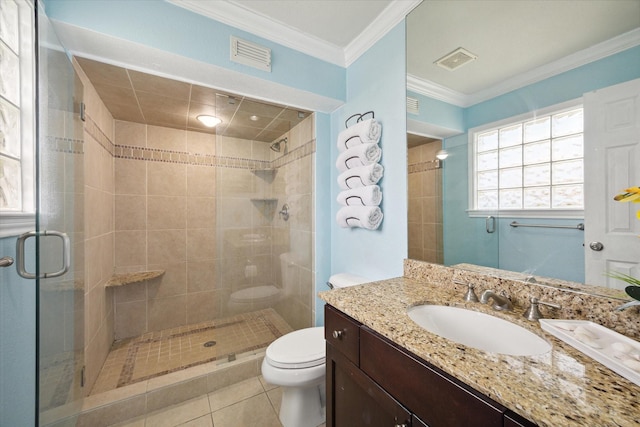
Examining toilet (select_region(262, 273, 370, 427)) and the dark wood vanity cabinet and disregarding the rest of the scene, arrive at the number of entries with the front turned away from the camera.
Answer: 0

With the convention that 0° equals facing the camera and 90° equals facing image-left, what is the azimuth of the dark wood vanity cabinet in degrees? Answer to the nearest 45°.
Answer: approximately 45°
